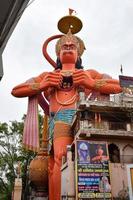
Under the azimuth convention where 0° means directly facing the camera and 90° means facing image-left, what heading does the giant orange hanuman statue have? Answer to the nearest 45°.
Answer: approximately 0°

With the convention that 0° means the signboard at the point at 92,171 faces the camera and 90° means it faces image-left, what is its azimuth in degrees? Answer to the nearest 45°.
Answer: approximately 0°

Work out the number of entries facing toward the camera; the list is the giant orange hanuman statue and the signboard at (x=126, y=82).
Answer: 2

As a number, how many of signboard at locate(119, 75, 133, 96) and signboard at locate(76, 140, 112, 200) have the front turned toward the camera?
2

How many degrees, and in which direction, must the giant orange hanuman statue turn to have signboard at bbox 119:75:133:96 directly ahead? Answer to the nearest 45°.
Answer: approximately 90° to its left
